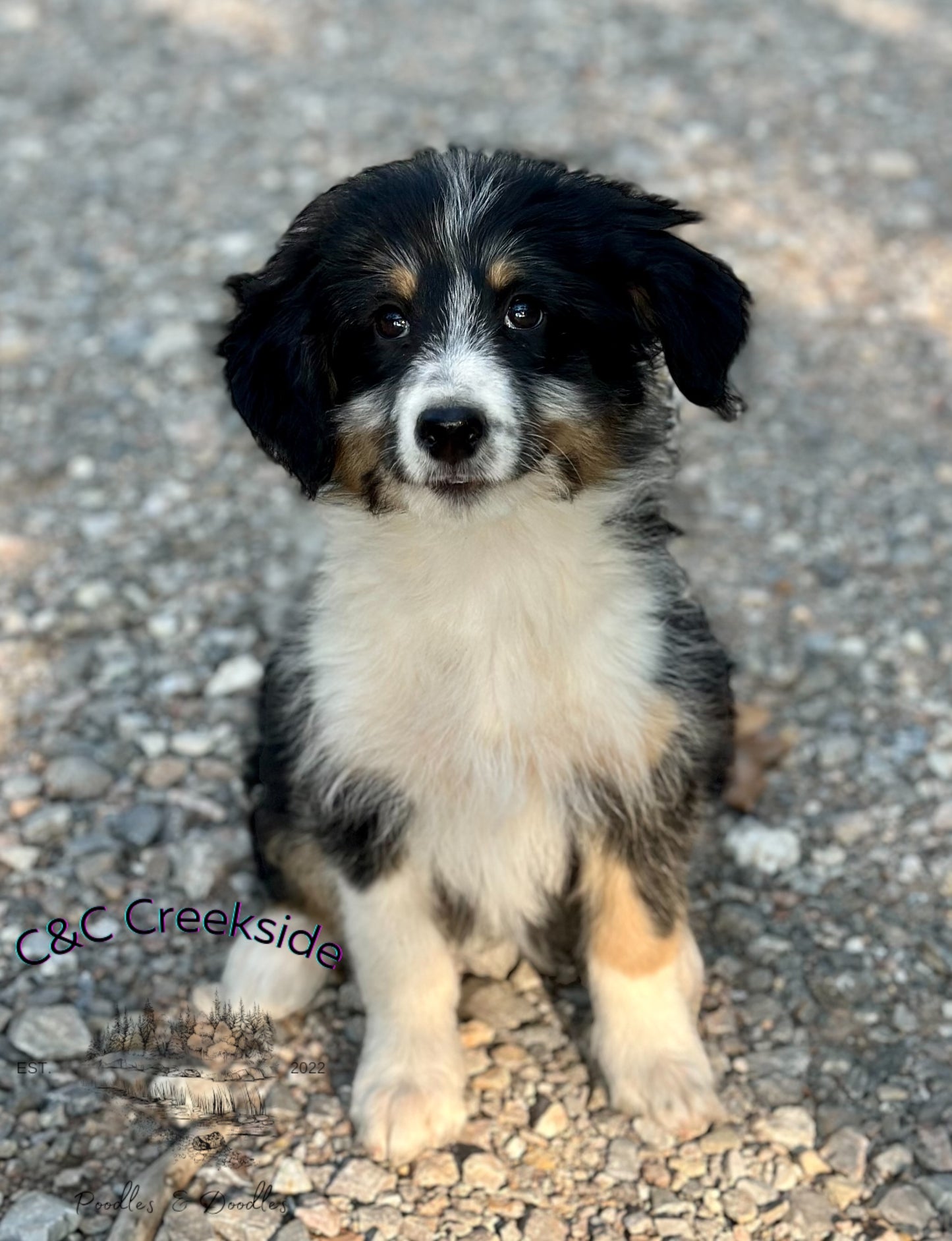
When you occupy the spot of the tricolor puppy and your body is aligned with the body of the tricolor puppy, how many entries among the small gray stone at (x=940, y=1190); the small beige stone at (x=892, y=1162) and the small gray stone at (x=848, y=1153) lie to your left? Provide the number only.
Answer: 3

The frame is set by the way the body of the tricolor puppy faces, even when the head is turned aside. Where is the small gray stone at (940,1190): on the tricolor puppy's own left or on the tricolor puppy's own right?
on the tricolor puppy's own left

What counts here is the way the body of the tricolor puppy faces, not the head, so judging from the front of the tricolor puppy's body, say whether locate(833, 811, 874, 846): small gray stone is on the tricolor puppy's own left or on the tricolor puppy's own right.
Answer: on the tricolor puppy's own left

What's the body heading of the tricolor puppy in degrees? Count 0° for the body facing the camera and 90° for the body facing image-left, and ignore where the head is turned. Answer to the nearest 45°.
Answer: approximately 0°

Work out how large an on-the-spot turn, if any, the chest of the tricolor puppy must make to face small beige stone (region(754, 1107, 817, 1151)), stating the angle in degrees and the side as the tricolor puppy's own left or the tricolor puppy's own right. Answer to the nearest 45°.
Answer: approximately 90° to the tricolor puppy's own left

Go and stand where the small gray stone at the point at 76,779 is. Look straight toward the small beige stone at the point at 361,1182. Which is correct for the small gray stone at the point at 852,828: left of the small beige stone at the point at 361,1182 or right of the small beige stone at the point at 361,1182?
left

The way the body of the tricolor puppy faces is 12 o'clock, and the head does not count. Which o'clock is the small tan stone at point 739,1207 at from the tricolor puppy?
The small tan stone is roughly at 10 o'clock from the tricolor puppy.
